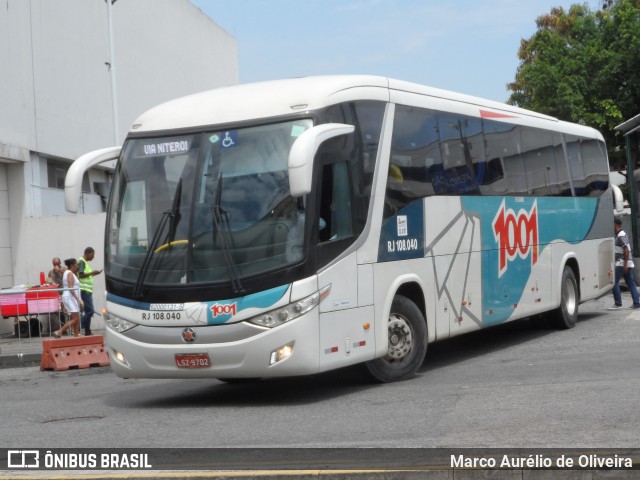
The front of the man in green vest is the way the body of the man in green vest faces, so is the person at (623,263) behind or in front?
in front

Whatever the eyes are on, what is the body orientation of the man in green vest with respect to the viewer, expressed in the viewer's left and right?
facing to the right of the viewer

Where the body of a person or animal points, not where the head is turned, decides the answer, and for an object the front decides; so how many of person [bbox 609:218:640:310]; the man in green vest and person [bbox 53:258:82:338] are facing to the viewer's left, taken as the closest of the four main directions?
1

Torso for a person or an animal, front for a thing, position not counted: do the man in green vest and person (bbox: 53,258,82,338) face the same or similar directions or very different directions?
same or similar directions

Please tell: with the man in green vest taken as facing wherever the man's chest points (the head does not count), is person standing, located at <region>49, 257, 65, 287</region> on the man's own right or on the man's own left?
on the man's own left

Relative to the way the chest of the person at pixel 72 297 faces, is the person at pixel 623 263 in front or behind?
in front

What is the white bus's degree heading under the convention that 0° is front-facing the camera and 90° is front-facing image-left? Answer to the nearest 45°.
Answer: approximately 45°

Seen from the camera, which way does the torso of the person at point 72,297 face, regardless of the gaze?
to the viewer's right

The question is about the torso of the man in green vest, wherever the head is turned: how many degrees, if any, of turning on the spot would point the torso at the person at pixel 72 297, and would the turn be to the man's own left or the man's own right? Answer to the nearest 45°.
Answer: approximately 135° to the man's own right
